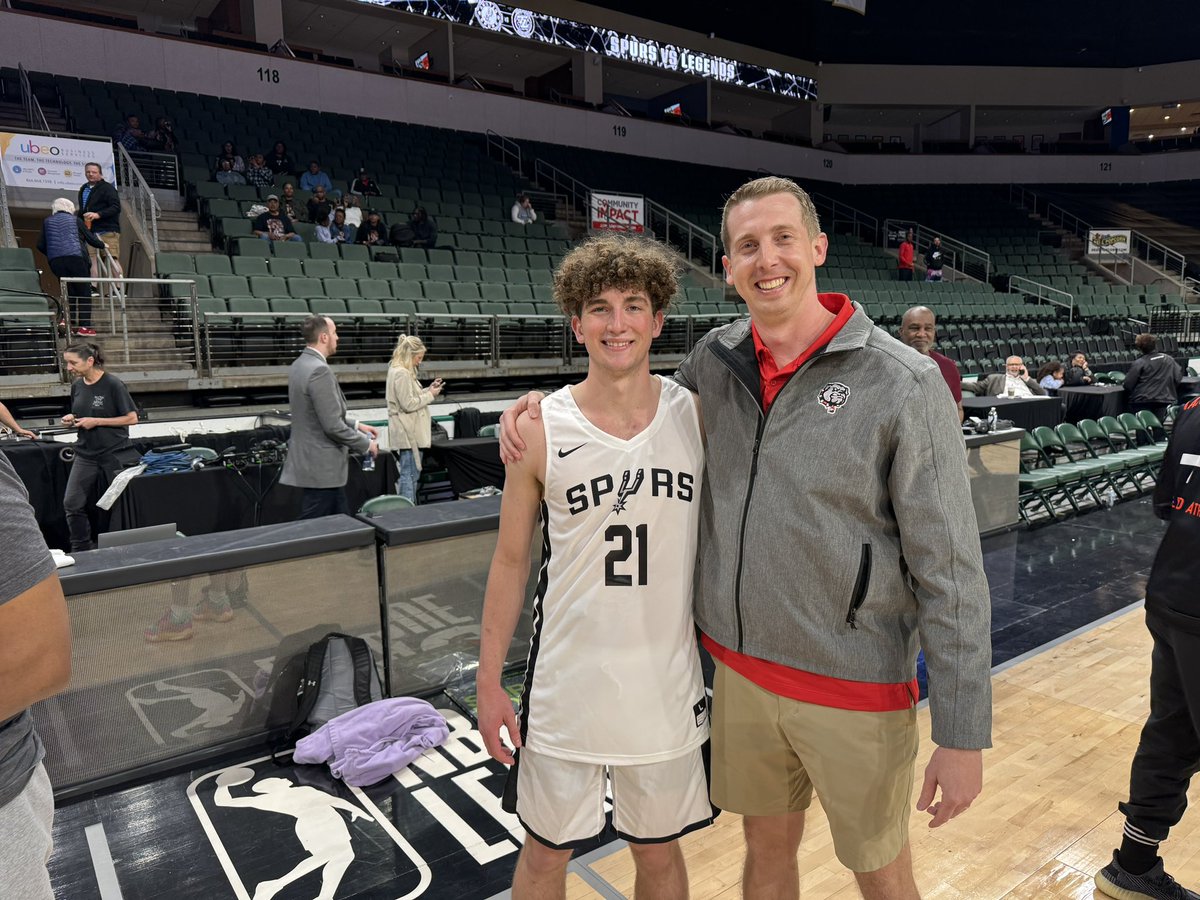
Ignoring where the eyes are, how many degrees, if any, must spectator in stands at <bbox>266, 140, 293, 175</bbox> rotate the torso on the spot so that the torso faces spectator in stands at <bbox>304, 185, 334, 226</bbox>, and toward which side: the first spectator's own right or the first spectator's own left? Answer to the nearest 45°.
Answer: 0° — they already face them

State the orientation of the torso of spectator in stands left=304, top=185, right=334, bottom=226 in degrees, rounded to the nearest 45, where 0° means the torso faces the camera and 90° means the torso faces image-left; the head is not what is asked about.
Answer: approximately 0°

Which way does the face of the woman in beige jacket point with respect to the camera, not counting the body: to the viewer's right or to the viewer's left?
to the viewer's right

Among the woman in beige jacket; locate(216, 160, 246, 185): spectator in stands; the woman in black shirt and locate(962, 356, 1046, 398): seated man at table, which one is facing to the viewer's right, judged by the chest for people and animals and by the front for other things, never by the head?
the woman in beige jacket

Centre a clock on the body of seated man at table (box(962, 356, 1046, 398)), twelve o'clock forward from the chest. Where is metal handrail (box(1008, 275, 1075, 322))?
The metal handrail is roughly at 6 o'clock from the seated man at table.
